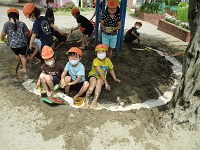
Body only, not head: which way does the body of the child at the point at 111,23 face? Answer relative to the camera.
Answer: toward the camera

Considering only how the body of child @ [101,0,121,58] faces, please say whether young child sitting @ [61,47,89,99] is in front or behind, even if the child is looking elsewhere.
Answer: in front

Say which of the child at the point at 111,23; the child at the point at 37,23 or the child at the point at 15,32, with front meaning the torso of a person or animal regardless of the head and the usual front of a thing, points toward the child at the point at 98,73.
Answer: the child at the point at 111,23

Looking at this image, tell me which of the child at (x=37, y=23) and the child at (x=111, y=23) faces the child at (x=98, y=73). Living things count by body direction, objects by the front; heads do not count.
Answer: the child at (x=111, y=23)

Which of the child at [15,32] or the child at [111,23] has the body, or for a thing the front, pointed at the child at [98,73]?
the child at [111,23]

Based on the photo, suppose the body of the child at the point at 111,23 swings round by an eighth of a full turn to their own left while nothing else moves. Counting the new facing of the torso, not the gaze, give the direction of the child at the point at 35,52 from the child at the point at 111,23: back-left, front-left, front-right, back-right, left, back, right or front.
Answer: back-right

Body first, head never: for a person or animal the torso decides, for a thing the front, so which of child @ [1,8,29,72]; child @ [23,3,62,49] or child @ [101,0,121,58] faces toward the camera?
child @ [101,0,121,58]
